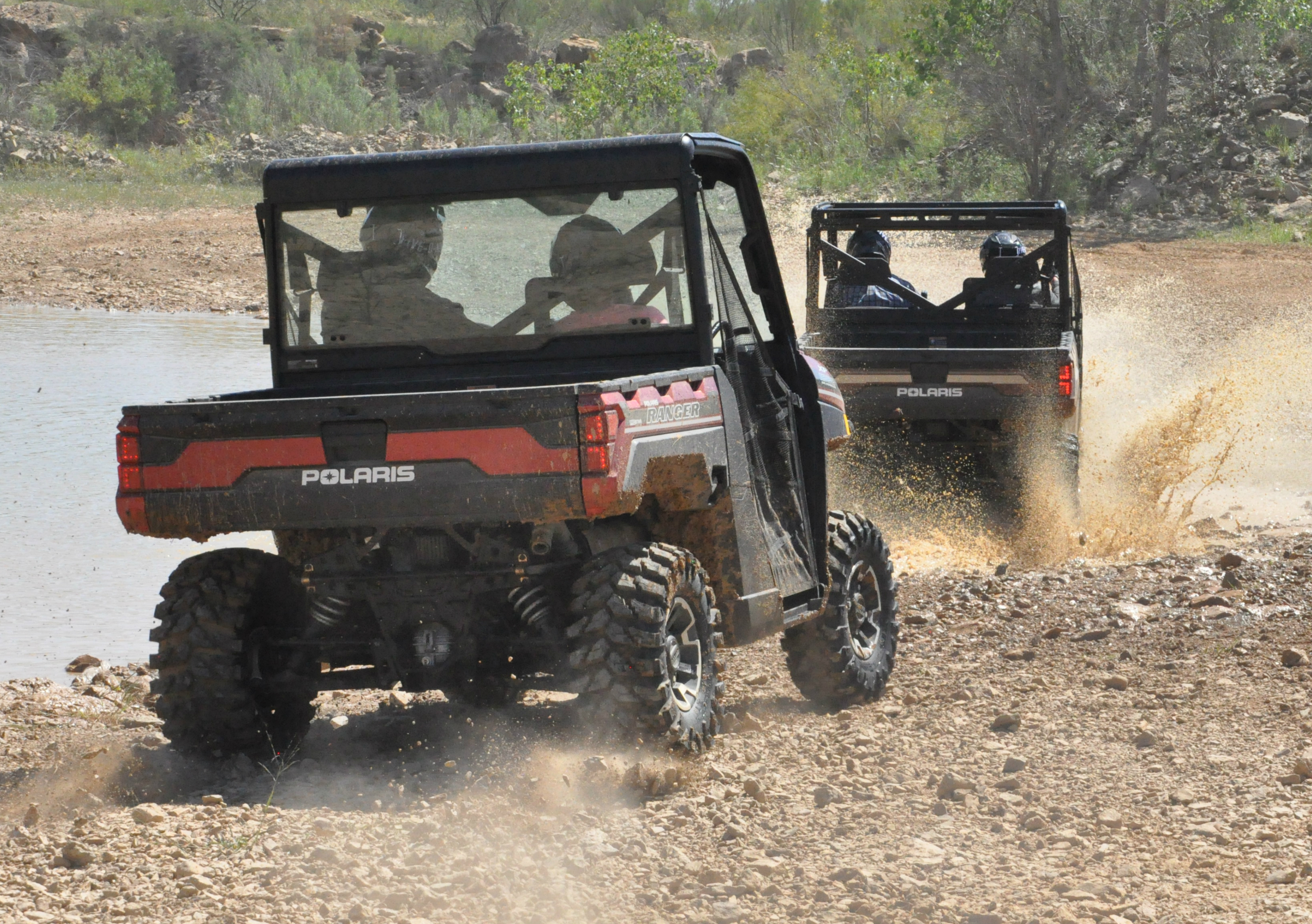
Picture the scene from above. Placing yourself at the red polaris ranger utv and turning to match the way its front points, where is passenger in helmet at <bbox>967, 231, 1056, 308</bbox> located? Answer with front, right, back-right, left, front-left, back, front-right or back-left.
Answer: front

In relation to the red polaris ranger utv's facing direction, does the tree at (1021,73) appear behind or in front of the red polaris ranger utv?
in front

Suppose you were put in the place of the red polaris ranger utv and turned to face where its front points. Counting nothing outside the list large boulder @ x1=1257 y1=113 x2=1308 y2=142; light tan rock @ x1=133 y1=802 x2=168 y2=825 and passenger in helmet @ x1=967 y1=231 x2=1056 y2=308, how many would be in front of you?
2

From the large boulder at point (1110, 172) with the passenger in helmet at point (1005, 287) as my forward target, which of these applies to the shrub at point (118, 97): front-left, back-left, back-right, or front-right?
back-right

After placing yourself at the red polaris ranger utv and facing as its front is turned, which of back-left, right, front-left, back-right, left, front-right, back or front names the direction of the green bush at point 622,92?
front-left

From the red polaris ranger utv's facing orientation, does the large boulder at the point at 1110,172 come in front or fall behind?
in front

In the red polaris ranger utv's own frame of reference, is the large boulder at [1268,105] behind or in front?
in front

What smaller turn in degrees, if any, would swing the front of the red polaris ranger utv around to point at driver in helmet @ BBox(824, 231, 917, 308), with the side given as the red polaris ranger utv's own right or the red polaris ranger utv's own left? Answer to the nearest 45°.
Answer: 0° — it already faces them

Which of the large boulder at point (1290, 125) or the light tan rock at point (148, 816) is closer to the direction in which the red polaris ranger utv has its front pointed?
the large boulder

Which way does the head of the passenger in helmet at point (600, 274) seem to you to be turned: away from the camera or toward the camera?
away from the camera

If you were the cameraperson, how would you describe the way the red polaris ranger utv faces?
facing away from the viewer and to the right of the viewer

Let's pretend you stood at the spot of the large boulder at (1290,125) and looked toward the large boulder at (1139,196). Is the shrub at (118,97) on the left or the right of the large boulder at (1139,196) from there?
right

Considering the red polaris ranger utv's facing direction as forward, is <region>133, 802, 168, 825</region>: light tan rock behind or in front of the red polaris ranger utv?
behind

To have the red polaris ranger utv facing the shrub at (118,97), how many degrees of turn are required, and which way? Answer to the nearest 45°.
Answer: approximately 45° to its left

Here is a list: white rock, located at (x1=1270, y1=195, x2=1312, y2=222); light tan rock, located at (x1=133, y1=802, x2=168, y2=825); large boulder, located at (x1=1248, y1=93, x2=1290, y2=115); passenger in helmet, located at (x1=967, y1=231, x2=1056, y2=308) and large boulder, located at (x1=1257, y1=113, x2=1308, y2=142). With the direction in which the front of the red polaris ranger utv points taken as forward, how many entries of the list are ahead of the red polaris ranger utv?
4

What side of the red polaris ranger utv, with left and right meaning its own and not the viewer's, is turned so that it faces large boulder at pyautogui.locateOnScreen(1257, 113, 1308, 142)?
front

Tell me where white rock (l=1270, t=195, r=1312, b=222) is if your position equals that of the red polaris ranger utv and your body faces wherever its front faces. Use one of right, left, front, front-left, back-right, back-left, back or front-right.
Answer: front

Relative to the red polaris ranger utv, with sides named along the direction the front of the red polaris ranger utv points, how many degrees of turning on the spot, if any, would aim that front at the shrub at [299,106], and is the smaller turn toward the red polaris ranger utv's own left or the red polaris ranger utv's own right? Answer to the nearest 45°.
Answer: approximately 45° to the red polaris ranger utv's own left

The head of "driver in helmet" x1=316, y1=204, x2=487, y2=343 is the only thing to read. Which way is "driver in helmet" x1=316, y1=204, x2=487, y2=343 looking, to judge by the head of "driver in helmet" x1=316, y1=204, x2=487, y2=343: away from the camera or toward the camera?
away from the camera
